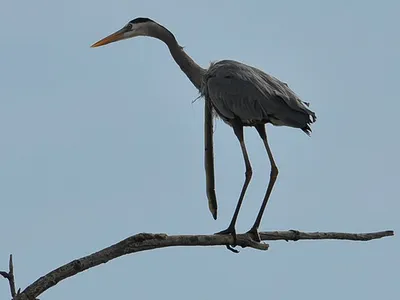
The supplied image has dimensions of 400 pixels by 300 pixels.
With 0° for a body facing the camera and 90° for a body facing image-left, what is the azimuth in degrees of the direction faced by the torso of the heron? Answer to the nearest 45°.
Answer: approximately 90°
